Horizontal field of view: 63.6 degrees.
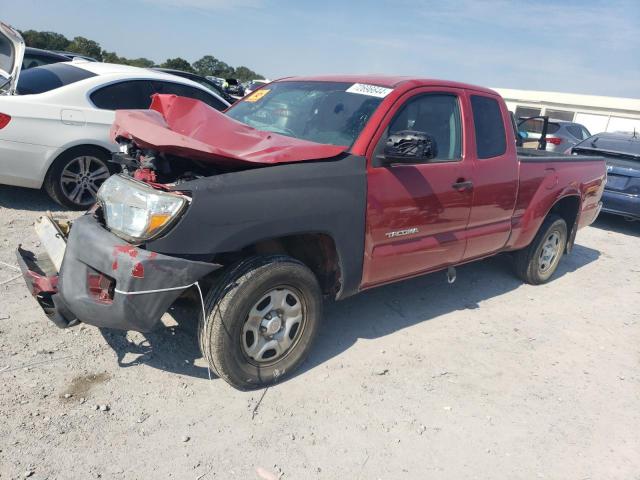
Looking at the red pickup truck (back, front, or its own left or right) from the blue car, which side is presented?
back

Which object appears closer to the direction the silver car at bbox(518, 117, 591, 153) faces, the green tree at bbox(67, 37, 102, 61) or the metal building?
the metal building

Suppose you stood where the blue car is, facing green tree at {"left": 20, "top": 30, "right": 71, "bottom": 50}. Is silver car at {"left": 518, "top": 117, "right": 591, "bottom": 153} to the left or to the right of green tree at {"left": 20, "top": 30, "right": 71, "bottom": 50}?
right

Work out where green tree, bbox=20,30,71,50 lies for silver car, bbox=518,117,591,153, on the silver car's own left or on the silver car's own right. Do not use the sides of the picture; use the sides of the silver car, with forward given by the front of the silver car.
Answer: on the silver car's own left

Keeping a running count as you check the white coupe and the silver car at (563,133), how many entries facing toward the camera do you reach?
0

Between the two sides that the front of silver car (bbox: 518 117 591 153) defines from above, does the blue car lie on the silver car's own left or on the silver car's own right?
on the silver car's own right

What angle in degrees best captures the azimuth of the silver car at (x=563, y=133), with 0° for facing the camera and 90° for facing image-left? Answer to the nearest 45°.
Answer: approximately 225°

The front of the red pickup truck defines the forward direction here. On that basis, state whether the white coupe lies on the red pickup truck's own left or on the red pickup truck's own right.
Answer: on the red pickup truck's own right

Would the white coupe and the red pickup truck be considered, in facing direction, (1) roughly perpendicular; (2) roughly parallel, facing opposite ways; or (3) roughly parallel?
roughly parallel, facing opposite ways

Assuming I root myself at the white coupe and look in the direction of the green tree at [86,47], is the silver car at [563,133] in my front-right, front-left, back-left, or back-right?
front-right

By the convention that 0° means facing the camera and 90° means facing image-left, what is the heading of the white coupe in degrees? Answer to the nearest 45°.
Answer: approximately 225°

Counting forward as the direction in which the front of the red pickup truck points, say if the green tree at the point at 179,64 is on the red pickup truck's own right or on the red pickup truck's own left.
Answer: on the red pickup truck's own right
